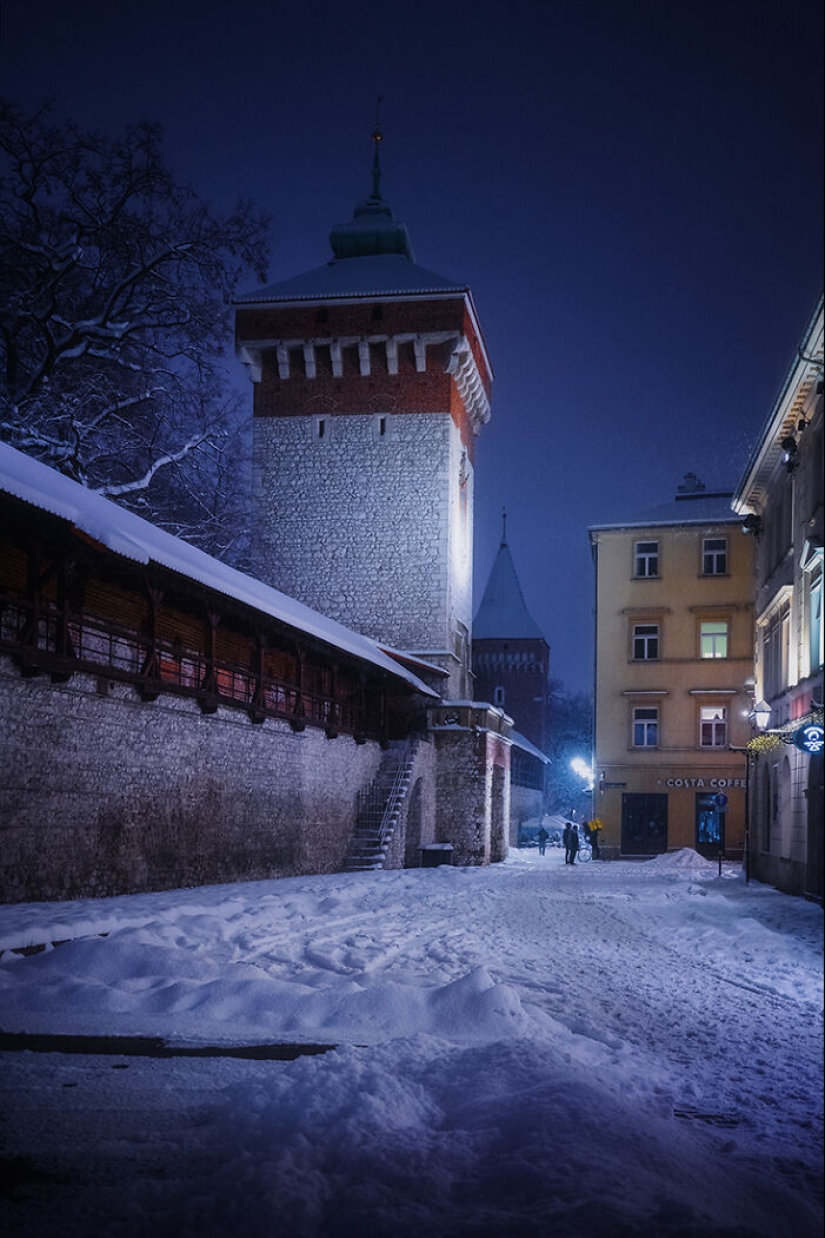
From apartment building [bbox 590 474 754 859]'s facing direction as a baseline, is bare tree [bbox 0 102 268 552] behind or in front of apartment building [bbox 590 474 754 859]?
in front

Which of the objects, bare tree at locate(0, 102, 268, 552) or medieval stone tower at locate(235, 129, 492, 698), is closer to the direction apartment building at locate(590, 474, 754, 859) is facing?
the bare tree

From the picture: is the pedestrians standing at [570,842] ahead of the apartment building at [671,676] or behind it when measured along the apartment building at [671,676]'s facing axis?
ahead

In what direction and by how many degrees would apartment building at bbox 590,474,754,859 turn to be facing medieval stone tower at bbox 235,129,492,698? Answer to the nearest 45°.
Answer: approximately 90° to its right

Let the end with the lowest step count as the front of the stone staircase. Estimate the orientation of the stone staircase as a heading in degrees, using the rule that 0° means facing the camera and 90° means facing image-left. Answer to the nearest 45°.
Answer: approximately 0°

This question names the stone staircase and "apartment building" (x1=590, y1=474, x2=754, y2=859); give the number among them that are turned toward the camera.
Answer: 2

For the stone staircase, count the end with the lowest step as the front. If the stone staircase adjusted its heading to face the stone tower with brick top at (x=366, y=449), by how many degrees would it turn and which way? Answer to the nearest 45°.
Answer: approximately 180°
